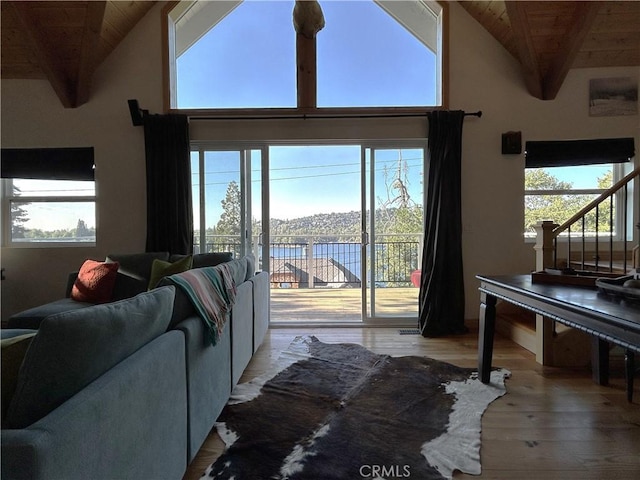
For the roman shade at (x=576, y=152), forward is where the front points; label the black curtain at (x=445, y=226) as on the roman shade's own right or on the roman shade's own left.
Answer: on the roman shade's own right

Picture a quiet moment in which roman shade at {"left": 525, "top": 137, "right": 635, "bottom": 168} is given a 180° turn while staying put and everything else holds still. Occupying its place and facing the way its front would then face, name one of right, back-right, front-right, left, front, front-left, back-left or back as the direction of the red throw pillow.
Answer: back-left

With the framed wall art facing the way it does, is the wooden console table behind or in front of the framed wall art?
in front

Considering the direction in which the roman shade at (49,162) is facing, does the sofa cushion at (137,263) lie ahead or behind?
ahead

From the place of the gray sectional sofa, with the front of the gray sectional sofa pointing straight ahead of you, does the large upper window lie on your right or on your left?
on your right

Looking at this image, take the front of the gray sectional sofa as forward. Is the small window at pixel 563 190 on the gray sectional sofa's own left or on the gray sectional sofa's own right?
on the gray sectional sofa's own right

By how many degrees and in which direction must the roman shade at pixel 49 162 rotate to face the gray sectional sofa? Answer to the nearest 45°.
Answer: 0° — it already faces it
